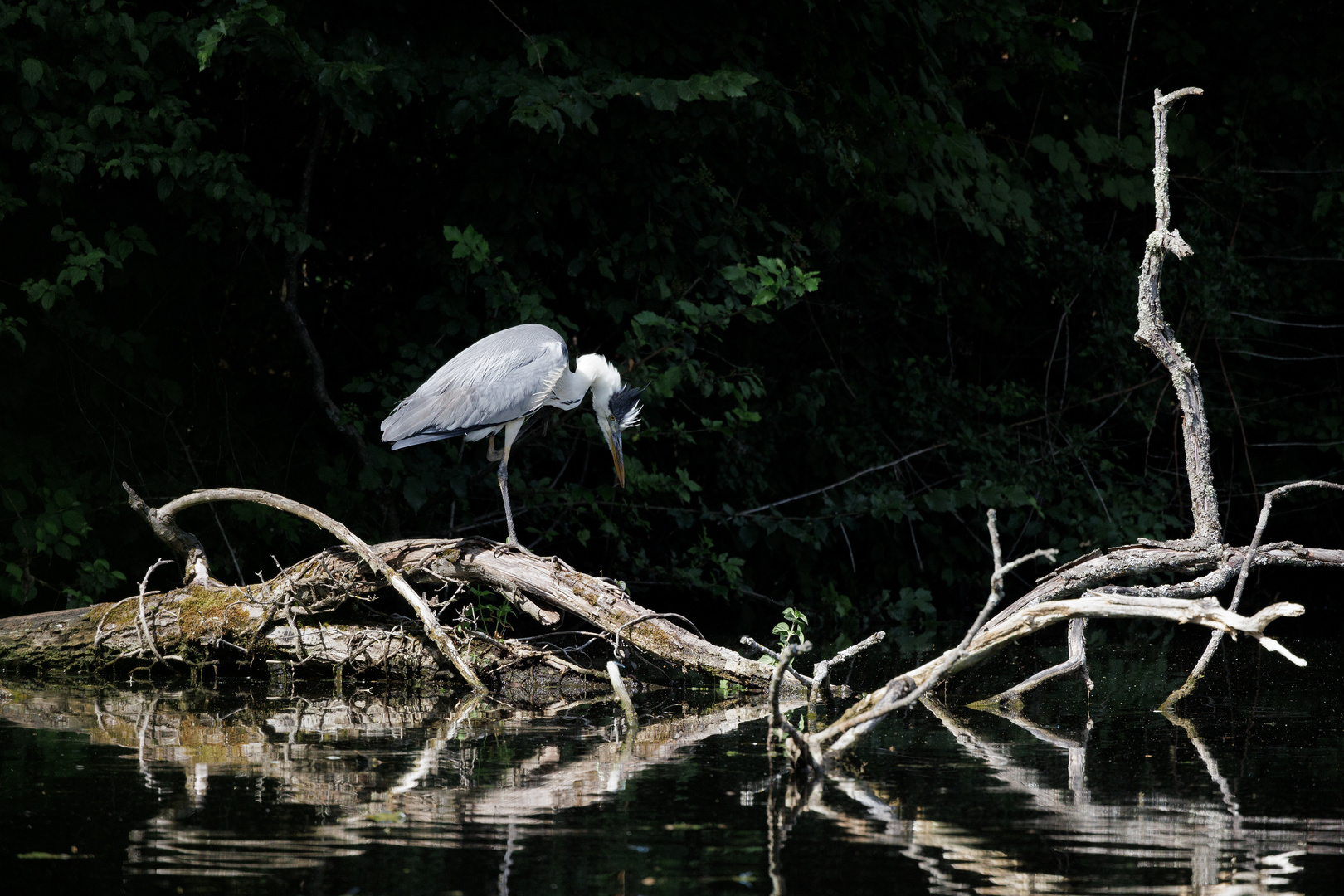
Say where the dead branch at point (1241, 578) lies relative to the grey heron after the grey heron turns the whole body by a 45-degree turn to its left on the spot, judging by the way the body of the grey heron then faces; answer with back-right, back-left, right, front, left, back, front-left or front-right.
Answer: right

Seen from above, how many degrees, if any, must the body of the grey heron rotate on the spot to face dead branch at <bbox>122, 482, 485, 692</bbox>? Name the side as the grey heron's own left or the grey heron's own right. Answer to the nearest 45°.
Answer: approximately 135° to the grey heron's own right

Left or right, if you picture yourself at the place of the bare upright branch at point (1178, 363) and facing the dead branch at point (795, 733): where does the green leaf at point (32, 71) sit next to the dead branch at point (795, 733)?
right

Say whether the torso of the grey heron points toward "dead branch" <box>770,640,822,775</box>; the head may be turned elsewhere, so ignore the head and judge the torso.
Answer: no

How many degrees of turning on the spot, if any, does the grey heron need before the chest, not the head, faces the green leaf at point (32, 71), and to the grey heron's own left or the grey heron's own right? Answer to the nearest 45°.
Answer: approximately 180°

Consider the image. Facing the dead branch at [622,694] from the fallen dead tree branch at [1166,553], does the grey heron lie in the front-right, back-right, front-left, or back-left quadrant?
front-right

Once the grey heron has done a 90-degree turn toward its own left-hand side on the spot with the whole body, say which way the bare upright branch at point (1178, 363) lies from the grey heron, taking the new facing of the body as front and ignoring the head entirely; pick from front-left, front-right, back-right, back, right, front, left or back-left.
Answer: back-right

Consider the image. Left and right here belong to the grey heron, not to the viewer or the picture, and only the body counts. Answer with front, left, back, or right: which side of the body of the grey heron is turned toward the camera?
right

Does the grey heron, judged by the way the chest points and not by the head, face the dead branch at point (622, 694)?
no
